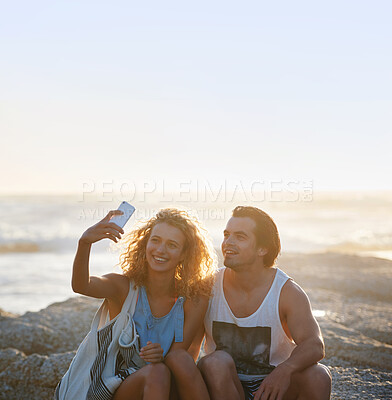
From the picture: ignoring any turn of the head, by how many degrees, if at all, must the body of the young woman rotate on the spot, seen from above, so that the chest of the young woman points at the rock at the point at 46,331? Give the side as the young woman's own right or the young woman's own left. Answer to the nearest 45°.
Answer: approximately 135° to the young woman's own right

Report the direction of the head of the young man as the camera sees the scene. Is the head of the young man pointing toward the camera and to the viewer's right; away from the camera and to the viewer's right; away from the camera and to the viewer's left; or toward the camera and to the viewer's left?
toward the camera and to the viewer's left

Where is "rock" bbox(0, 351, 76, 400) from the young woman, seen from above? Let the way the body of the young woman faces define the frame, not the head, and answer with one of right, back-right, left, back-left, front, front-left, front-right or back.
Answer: back-right

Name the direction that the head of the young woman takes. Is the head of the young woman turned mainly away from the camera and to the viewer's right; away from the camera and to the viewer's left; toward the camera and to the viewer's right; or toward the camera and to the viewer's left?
toward the camera and to the viewer's left

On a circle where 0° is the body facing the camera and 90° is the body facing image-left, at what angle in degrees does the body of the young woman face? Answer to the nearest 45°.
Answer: approximately 0°

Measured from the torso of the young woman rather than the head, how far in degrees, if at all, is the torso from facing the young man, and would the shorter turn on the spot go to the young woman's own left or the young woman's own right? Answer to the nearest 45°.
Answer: approximately 90° to the young woman's own left

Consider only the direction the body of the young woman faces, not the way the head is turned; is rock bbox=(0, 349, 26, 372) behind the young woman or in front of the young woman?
behind
